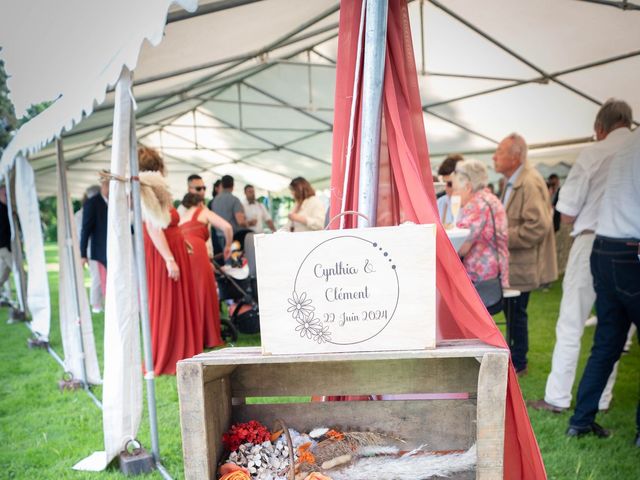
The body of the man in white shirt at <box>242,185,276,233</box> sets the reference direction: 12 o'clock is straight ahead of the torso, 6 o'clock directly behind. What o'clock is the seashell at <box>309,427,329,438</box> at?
The seashell is roughly at 12 o'clock from the man in white shirt.

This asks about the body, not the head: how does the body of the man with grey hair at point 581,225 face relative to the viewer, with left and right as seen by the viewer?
facing away from the viewer and to the left of the viewer

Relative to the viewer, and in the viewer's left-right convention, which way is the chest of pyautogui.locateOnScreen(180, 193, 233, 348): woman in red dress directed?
facing away from the viewer and to the right of the viewer

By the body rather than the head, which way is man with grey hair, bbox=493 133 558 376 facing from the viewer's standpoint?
to the viewer's left

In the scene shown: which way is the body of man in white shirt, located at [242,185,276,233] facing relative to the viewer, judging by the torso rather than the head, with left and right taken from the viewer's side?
facing the viewer

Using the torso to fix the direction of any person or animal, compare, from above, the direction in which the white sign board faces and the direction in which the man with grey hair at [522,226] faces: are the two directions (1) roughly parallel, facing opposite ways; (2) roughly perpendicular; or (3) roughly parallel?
roughly perpendicular

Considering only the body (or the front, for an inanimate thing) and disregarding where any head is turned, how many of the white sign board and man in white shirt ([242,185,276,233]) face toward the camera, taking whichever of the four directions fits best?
2

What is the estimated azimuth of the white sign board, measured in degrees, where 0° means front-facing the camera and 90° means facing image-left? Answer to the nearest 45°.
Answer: approximately 0°

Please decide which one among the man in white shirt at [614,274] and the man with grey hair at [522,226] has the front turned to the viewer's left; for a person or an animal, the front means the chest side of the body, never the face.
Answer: the man with grey hair

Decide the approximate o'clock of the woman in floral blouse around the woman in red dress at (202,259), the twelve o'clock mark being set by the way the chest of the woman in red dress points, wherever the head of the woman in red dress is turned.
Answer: The woman in floral blouse is roughly at 3 o'clock from the woman in red dress.

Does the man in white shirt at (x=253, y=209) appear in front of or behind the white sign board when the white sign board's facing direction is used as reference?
behind

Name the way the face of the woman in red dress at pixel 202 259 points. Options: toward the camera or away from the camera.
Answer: away from the camera

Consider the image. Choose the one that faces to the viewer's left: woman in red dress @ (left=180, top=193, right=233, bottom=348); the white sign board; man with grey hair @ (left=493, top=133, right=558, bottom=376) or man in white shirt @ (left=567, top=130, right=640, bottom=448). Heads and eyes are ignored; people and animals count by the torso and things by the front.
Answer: the man with grey hair

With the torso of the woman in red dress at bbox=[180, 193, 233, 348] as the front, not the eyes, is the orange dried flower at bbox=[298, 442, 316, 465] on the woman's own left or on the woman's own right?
on the woman's own right
